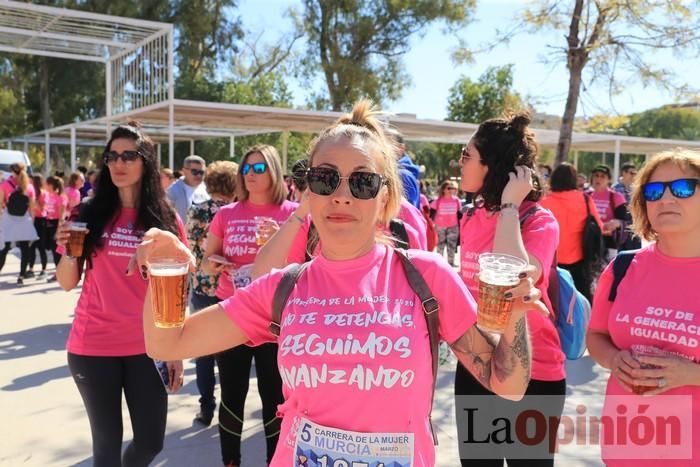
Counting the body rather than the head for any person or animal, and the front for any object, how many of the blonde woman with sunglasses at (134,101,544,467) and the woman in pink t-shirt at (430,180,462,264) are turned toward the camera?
2

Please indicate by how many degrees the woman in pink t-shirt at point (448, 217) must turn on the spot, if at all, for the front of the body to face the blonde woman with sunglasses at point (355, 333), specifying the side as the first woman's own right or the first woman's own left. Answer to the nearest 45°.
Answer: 0° — they already face them

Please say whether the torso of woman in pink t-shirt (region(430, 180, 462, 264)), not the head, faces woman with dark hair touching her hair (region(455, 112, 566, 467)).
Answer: yes

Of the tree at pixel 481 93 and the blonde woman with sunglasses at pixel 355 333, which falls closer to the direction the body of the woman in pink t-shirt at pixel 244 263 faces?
the blonde woman with sunglasses

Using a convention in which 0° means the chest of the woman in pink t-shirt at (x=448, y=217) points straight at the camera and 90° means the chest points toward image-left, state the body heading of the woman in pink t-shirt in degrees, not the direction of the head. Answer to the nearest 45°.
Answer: approximately 0°

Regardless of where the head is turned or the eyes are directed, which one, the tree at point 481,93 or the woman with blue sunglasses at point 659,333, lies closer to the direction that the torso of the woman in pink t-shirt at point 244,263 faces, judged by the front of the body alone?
the woman with blue sunglasses

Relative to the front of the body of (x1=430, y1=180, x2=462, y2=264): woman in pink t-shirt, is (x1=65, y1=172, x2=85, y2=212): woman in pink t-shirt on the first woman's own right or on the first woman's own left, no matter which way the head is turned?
on the first woman's own right

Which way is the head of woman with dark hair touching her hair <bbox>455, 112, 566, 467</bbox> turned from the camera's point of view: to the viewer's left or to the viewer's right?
to the viewer's left

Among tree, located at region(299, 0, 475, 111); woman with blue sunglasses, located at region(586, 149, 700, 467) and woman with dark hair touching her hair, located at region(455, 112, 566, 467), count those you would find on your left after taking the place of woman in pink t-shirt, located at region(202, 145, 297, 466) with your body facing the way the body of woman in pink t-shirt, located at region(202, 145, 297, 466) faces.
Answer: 2

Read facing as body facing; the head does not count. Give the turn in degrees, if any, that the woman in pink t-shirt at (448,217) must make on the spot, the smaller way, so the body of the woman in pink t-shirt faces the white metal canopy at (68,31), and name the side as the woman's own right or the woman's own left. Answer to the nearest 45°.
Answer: approximately 90° to the woman's own right

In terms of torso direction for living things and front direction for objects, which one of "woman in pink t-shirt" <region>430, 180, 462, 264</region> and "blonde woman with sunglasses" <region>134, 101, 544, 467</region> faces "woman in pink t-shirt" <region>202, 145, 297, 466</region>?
"woman in pink t-shirt" <region>430, 180, 462, 264</region>

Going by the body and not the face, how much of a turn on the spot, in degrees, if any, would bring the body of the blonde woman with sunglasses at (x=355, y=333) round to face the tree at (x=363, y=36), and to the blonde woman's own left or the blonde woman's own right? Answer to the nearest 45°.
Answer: approximately 180°
